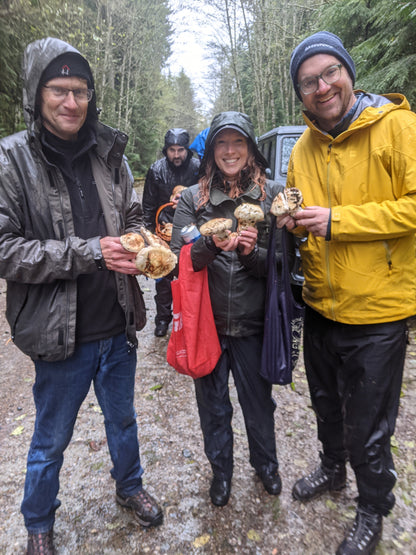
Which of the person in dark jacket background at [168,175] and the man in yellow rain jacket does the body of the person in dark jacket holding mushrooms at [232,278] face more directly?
the man in yellow rain jacket

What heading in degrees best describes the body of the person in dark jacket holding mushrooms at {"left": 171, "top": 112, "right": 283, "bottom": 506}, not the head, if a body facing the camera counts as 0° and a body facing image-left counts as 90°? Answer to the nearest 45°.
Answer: approximately 0°

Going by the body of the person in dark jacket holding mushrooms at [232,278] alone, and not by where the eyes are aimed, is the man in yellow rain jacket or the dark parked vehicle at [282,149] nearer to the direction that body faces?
the man in yellow rain jacket

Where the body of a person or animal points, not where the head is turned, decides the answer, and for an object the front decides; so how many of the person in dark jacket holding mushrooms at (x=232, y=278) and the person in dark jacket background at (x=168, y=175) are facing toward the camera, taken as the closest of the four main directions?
2

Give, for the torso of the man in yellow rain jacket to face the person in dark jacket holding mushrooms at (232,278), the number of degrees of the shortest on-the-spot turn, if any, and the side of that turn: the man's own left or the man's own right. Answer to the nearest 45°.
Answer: approximately 45° to the man's own right

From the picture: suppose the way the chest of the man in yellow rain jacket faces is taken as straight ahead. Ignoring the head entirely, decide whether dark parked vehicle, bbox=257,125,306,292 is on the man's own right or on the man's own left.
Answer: on the man's own right

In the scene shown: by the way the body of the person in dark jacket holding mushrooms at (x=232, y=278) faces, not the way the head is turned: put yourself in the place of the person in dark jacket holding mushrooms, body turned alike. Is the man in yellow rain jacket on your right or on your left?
on your left

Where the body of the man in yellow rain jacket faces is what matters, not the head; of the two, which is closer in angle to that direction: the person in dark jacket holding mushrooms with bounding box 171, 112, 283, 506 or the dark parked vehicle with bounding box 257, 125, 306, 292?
the person in dark jacket holding mushrooms
